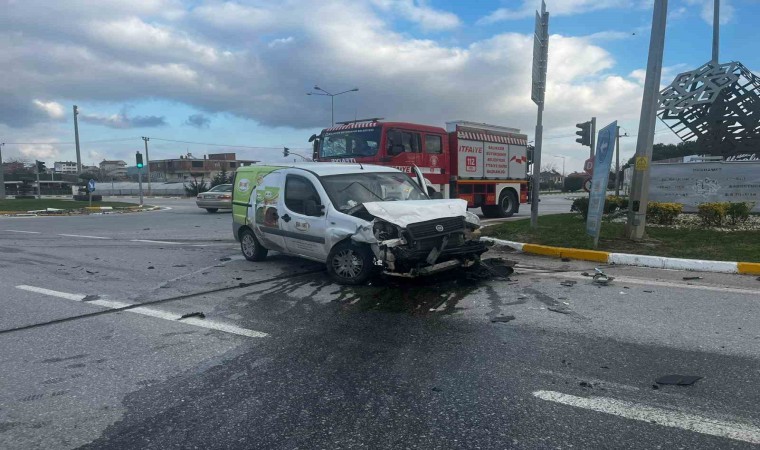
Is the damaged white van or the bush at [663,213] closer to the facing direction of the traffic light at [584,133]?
the damaged white van

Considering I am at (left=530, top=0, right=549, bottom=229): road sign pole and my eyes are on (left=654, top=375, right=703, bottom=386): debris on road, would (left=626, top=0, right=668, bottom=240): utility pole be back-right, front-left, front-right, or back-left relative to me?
front-left

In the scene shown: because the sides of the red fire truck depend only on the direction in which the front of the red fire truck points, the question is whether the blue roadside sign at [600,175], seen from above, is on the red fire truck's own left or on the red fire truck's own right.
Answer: on the red fire truck's own left

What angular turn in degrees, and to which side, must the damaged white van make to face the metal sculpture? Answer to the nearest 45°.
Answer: approximately 90° to its left

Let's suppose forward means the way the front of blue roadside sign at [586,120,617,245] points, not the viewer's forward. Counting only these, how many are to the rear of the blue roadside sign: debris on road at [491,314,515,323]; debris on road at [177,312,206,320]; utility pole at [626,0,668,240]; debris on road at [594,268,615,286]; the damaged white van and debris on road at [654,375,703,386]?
1

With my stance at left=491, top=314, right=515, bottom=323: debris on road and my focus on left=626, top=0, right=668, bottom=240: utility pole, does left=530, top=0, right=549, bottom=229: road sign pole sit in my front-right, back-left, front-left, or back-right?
front-left

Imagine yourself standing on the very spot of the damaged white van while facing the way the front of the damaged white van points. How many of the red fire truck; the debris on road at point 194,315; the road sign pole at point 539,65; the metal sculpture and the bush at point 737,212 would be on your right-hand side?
1

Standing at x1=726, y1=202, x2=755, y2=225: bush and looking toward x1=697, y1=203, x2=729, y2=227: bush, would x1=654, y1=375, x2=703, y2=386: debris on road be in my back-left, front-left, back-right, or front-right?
front-left

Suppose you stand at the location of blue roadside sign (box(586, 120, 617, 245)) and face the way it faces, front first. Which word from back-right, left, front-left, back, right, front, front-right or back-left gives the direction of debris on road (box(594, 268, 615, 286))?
front-left

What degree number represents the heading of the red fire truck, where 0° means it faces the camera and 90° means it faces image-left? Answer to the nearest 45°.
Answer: approximately 45°

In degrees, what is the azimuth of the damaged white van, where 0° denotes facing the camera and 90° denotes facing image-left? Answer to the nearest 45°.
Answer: approximately 315°

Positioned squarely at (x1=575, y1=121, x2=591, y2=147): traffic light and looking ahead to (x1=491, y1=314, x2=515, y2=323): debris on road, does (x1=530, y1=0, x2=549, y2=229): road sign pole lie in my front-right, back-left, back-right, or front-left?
front-right

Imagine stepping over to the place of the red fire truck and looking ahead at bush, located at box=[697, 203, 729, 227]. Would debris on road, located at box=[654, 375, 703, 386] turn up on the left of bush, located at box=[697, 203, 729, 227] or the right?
right

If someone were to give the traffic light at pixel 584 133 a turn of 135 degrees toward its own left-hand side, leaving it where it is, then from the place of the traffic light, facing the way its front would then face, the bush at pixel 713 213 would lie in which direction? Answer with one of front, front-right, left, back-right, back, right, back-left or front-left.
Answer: front

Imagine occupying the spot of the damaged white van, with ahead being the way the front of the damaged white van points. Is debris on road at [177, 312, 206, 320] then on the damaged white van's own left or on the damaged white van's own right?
on the damaged white van's own right

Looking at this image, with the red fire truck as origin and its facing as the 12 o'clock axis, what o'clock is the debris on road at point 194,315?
The debris on road is roughly at 11 o'clock from the red fire truck.

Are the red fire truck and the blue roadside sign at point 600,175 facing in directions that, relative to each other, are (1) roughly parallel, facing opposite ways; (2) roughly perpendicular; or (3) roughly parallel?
roughly parallel
